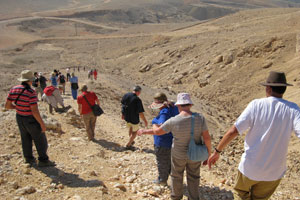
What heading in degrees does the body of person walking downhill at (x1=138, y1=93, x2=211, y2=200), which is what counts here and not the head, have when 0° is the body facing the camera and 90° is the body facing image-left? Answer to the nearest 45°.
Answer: approximately 180°

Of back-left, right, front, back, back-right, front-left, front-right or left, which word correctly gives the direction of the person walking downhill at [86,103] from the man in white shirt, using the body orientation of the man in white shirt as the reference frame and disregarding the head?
front-left

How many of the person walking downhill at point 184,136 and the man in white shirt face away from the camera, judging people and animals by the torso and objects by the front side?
2

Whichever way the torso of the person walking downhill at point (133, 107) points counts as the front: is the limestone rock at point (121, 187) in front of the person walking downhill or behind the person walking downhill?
behind

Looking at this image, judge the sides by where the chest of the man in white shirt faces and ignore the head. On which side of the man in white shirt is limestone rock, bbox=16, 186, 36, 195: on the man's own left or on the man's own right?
on the man's own left

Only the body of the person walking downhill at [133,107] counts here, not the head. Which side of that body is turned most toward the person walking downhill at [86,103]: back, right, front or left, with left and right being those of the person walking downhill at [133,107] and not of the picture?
left

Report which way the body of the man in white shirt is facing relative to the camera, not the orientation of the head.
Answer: away from the camera
